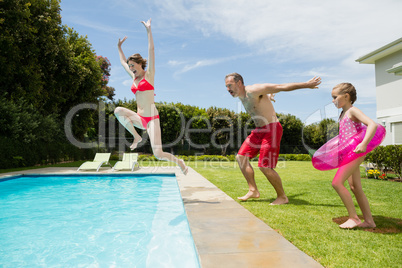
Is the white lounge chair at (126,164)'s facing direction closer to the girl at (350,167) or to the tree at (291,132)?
the girl

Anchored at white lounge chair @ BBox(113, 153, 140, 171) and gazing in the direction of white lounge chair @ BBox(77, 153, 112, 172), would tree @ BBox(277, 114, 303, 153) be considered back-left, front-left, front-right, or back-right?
back-right

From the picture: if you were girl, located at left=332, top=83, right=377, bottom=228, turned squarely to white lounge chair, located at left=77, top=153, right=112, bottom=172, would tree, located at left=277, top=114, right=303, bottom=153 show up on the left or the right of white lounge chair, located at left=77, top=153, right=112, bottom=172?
right

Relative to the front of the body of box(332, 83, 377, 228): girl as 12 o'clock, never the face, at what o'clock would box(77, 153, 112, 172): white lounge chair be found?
The white lounge chair is roughly at 1 o'clock from the girl.

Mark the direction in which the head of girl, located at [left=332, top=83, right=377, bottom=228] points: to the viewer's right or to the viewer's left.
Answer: to the viewer's left

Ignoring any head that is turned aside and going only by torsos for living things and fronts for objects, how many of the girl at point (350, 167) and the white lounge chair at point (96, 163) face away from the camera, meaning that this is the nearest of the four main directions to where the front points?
0

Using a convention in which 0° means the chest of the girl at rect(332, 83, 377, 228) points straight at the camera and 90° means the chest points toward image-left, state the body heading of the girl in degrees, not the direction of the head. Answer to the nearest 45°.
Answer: approximately 90°
